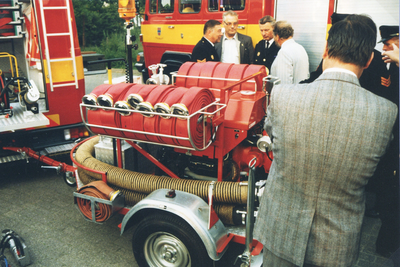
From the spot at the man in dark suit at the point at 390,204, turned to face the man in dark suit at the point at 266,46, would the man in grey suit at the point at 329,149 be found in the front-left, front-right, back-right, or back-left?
back-left

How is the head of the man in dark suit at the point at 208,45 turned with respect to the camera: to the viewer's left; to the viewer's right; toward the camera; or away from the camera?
to the viewer's right

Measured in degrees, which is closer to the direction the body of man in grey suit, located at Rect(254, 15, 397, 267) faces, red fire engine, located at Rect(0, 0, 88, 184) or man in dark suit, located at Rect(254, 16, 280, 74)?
the man in dark suit

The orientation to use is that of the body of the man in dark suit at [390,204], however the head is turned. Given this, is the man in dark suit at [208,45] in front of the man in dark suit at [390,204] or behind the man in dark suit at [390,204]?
in front

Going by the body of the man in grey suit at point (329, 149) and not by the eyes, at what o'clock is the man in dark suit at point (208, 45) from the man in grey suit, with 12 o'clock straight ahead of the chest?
The man in dark suit is roughly at 11 o'clock from the man in grey suit.

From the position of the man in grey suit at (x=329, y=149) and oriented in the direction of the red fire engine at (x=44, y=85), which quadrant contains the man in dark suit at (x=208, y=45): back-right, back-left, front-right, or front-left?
front-right

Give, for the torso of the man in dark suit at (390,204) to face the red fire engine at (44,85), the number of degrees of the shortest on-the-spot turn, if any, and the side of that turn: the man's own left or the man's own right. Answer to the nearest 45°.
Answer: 0° — they already face it

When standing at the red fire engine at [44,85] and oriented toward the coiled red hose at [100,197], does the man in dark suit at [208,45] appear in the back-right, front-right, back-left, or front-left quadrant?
front-left

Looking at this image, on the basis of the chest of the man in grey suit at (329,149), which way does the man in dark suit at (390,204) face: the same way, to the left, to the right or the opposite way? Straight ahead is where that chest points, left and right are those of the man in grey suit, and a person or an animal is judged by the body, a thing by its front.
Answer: to the left

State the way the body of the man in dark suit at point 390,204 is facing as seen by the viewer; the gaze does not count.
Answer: to the viewer's left

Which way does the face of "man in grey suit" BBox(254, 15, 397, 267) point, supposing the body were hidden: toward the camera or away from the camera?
away from the camera

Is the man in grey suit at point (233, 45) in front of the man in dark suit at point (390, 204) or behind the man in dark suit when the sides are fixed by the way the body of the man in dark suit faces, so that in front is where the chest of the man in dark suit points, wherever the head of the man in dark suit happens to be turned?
in front

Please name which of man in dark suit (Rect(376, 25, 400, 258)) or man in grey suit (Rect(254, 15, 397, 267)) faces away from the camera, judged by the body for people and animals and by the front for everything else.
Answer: the man in grey suit

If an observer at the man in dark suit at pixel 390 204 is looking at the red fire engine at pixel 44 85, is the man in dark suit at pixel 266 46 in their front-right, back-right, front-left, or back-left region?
front-right

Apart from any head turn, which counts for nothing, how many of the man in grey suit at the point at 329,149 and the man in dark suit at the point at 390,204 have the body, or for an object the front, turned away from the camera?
1

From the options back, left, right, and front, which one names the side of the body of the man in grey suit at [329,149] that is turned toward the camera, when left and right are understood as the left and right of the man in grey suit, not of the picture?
back

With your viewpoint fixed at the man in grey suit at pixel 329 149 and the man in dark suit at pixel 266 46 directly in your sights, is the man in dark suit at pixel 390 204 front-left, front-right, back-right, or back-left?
front-right
